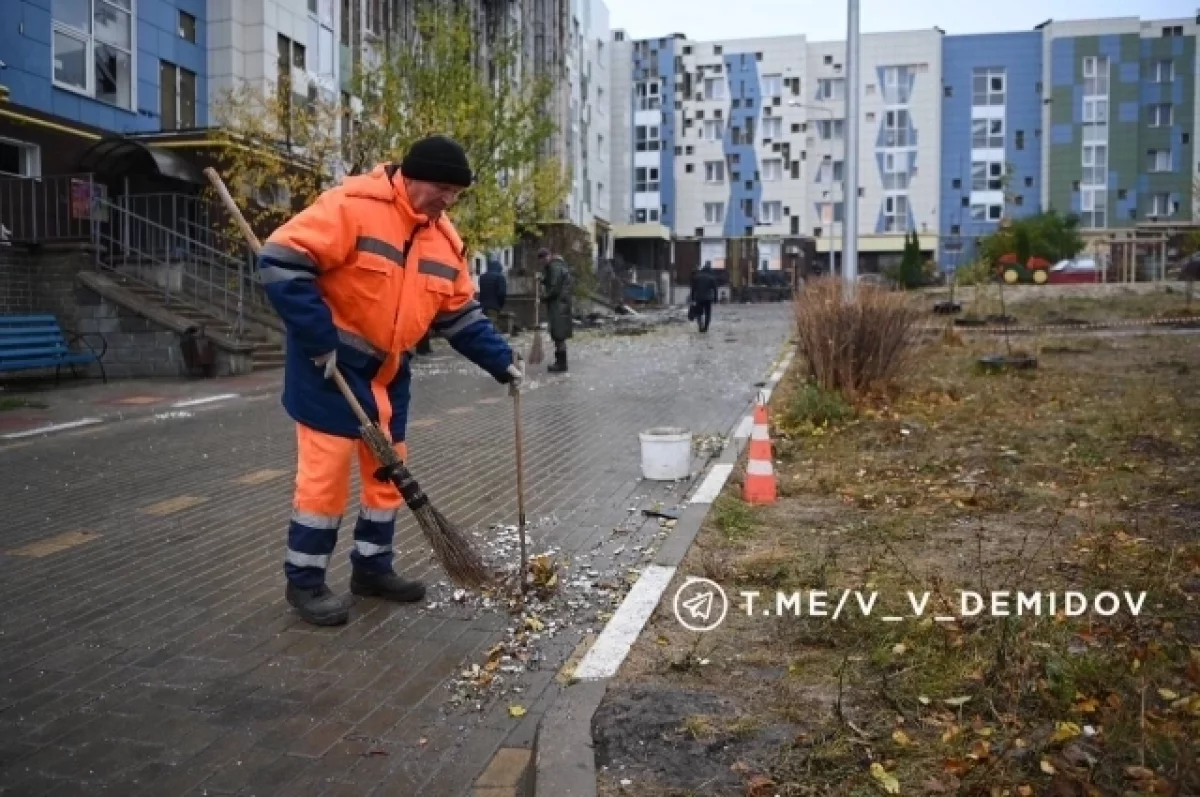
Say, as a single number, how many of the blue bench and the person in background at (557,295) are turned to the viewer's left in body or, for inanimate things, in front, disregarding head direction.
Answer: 1

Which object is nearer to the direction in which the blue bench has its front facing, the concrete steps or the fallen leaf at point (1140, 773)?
the fallen leaf

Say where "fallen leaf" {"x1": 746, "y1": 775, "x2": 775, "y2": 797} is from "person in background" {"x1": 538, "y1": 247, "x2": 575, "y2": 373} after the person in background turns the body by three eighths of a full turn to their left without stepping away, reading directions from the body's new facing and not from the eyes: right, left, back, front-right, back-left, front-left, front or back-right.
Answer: front-right

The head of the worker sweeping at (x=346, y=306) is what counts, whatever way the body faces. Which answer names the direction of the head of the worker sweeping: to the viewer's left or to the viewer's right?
to the viewer's right

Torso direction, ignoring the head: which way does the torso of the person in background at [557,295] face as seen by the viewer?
to the viewer's left

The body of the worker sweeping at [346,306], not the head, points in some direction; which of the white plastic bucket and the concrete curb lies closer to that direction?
the concrete curb

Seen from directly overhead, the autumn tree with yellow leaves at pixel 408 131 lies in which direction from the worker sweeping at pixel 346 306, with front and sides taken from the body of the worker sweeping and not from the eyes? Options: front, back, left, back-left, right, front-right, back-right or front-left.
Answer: back-left

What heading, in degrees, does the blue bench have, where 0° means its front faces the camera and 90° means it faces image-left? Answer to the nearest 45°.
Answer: approximately 315°

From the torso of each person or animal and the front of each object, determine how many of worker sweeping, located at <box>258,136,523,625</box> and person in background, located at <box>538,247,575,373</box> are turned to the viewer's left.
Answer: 1
